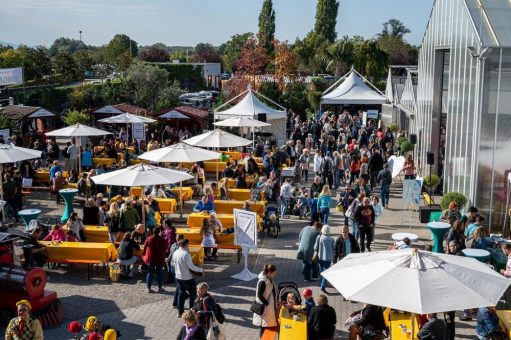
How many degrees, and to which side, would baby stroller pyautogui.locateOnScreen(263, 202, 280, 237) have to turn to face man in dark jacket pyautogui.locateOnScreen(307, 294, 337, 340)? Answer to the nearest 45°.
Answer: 0° — it already faces them

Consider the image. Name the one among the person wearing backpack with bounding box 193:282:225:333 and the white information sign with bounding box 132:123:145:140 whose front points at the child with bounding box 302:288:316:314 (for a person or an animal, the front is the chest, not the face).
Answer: the white information sign

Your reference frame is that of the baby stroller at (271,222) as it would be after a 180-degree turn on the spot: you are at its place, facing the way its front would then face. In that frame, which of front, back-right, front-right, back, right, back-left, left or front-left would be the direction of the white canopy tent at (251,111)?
front

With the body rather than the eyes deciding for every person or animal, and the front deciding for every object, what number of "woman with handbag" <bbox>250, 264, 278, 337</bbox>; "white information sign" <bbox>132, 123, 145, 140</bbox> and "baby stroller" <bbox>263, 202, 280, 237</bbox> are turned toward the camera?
2

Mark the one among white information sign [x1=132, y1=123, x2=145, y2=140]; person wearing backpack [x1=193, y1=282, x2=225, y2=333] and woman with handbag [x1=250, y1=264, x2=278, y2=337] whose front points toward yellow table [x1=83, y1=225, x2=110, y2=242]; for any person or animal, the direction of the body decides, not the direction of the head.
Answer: the white information sign
